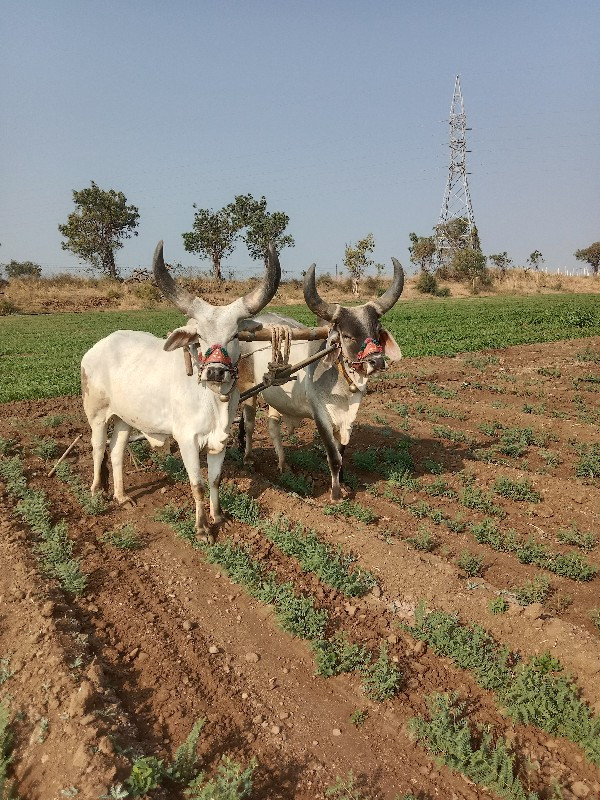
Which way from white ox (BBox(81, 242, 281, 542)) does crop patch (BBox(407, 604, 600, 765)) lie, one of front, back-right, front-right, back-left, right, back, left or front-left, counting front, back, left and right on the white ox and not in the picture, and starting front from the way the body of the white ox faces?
front

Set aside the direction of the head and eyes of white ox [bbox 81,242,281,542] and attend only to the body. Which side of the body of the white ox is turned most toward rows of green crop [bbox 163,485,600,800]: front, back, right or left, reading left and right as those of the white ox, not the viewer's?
front

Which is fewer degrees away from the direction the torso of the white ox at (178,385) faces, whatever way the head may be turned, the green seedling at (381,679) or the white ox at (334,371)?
the green seedling

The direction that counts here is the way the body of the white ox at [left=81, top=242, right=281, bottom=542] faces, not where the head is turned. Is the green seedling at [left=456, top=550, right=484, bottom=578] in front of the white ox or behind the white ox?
in front

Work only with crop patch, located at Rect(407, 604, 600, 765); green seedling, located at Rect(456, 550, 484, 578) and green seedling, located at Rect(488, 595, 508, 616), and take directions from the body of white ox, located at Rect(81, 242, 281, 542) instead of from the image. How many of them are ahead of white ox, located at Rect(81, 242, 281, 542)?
3

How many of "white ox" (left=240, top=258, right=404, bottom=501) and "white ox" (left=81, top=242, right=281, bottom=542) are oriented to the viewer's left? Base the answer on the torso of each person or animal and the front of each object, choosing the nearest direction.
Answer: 0

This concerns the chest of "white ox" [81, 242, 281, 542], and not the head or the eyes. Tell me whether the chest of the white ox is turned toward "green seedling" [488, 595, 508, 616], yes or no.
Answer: yes

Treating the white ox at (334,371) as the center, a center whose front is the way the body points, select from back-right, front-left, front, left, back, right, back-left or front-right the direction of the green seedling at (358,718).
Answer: front-right

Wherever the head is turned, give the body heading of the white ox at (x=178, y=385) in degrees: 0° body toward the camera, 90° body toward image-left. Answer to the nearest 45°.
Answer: approximately 315°

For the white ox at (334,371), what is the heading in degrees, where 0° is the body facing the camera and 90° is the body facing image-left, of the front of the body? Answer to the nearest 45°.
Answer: approximately 315°

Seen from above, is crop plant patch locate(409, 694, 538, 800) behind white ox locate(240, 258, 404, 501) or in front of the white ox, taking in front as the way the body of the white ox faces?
in front

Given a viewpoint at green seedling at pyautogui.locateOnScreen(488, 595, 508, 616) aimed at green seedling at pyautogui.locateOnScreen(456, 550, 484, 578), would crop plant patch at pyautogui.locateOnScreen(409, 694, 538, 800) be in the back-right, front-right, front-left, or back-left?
back-left
